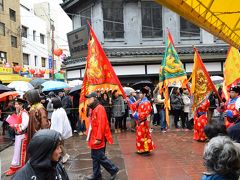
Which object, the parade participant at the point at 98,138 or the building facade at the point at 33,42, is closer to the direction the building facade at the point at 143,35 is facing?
the parade participant

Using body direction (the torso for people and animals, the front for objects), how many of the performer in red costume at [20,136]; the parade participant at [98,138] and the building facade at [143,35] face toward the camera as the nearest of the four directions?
1

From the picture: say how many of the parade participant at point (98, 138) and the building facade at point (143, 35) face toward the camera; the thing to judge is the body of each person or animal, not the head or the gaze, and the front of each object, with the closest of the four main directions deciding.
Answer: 1

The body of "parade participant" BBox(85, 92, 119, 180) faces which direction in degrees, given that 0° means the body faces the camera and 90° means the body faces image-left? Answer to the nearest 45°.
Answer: approximately 90°

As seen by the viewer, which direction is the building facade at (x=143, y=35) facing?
toward the camera

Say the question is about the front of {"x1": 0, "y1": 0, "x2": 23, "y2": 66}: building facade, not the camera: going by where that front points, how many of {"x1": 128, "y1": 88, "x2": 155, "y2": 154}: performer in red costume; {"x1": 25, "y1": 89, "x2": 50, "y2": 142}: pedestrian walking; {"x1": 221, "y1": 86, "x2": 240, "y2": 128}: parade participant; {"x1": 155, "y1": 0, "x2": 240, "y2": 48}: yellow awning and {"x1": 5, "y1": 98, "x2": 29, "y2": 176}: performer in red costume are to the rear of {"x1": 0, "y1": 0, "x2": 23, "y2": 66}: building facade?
0

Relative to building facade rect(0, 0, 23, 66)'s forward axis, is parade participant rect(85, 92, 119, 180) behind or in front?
in front

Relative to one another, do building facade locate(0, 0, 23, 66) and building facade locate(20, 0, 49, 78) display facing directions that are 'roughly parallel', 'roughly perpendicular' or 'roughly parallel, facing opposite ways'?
roughly parallel

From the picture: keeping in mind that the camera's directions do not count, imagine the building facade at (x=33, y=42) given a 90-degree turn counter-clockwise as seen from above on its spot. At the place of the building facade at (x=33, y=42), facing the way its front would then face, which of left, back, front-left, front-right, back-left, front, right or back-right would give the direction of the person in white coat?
back-right

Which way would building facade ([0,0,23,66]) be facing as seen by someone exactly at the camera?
facing the viewer and to the right of the viewer

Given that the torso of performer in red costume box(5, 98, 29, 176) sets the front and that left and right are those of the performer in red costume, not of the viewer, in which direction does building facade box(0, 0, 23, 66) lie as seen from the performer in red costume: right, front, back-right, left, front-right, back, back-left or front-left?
right

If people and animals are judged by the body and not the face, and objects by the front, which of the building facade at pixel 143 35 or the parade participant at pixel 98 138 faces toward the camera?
the building facade

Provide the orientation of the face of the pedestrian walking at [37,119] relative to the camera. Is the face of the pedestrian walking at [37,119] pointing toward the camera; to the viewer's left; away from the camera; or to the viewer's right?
away from the camera
